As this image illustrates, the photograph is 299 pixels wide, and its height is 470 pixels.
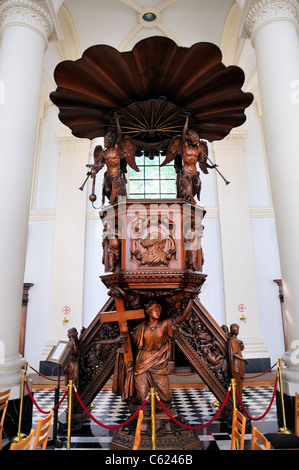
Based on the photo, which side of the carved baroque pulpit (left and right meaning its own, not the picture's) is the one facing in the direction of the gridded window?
back

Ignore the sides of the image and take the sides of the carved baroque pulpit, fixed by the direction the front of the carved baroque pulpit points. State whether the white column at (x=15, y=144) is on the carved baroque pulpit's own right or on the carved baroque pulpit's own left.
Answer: on the carved baroque pulpit's own right

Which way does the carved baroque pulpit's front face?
toward the camera

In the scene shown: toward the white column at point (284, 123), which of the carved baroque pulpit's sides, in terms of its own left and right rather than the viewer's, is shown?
left
